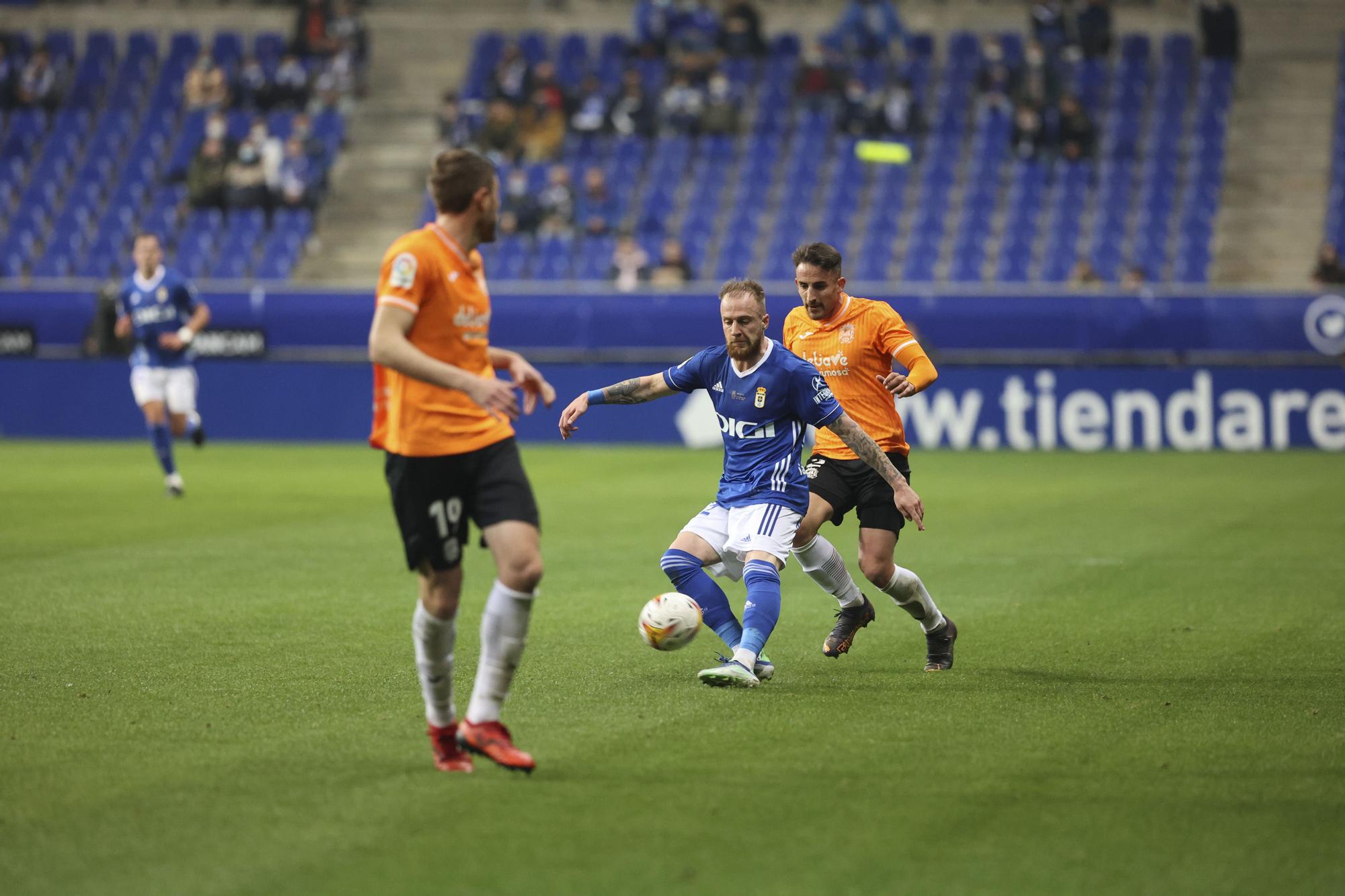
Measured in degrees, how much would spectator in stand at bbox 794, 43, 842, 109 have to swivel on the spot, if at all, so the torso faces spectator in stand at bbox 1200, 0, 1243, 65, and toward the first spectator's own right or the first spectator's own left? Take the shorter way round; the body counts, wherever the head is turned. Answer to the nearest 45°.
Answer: approximately 90° to the first spectator's own left

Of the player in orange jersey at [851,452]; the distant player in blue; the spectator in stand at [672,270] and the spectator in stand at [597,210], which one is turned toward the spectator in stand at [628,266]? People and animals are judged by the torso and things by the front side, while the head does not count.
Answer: the spectator in stand at [597,210]

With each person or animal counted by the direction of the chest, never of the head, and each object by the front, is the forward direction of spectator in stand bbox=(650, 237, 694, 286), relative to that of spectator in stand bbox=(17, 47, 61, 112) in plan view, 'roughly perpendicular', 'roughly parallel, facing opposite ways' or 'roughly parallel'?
roughly parallel

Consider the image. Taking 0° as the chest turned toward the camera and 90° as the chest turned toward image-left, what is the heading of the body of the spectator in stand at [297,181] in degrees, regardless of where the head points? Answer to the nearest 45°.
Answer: approximately 0°

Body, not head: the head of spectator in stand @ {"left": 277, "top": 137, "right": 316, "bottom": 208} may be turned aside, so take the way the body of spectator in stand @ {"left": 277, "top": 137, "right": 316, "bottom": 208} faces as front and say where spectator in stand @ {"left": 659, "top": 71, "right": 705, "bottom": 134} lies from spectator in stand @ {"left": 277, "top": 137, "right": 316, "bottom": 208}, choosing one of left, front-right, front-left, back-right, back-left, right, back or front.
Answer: left

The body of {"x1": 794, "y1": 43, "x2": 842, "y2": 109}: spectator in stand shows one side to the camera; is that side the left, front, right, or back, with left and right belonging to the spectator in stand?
front

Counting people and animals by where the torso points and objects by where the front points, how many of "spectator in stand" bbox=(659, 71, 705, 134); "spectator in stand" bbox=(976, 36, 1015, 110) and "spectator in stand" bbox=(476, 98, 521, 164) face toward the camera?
3

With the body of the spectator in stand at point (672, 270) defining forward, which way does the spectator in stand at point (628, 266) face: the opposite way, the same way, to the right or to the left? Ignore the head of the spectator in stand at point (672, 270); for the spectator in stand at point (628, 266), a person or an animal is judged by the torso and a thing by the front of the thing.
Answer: the same way

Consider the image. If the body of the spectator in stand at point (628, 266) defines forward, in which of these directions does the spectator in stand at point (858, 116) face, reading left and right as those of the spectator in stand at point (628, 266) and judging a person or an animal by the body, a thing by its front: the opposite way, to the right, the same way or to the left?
the same way

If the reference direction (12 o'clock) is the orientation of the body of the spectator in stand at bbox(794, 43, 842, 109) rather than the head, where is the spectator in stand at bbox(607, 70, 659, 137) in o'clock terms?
the spectator in stand at bbox(607, 70, 659, 137) is roughly at 3 o'clock from the spectator in stand at bbox(794, 43, 842, 109).

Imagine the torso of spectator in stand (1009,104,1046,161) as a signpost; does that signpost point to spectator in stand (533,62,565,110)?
no

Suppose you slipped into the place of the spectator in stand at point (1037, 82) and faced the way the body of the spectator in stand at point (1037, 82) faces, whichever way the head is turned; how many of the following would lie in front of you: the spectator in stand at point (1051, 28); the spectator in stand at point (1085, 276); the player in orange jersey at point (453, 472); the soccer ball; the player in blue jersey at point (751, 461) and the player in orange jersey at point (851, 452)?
5

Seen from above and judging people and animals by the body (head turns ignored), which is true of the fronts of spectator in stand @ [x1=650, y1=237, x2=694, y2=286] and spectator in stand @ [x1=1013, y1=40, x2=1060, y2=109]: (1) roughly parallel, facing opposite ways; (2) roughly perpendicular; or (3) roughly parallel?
roughly parallel

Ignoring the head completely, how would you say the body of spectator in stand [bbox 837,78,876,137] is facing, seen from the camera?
toward the camera

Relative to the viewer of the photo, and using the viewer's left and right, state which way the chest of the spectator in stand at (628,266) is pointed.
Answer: facing the viewer

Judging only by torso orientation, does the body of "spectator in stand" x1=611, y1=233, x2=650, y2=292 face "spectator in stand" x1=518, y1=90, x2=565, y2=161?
no

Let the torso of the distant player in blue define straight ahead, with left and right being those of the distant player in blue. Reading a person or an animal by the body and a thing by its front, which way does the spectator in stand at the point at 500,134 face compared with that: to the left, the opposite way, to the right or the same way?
the same way

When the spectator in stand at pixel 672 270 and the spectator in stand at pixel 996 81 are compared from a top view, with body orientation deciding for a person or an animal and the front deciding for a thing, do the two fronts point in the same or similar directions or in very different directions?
same or similar directions

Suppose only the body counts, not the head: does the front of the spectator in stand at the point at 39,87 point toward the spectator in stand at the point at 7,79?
no

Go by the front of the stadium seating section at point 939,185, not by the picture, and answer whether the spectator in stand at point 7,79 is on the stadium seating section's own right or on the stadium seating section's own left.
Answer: on the stadium seating section's own right

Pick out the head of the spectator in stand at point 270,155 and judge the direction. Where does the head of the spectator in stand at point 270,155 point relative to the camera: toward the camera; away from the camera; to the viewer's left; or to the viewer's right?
toward the camera

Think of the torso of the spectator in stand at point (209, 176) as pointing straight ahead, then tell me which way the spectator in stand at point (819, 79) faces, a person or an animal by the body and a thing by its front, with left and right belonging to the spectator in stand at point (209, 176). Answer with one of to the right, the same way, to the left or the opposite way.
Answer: the same way

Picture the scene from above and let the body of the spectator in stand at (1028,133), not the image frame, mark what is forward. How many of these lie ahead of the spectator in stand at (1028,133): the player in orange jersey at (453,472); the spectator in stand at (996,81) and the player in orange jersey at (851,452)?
2

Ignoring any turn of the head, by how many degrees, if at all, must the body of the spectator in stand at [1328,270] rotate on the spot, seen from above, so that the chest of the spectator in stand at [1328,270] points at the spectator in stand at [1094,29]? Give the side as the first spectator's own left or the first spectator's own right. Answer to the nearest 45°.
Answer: approximately 135° to the first spectator's own right
